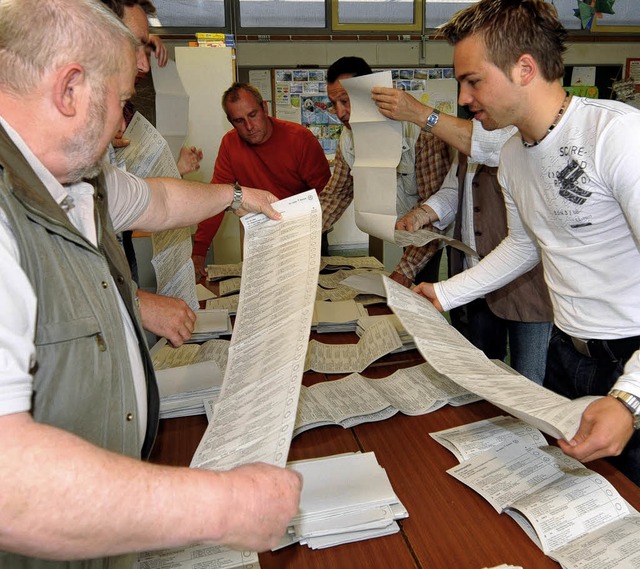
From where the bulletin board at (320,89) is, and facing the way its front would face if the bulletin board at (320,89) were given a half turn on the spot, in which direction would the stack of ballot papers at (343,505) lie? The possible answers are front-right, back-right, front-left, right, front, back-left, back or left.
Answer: back

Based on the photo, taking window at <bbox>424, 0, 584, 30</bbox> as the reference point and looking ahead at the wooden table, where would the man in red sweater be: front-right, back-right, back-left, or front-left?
front-right

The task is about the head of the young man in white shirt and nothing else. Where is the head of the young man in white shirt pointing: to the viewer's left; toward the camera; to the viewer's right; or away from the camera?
to the viewer's left

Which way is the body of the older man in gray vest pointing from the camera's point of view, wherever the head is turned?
to the viewer's right

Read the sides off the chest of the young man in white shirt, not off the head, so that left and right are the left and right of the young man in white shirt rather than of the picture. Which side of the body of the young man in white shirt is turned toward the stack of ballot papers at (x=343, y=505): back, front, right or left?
front

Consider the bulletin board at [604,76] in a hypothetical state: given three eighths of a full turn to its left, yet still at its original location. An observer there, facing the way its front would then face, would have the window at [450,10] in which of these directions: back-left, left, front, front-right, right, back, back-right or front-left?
back

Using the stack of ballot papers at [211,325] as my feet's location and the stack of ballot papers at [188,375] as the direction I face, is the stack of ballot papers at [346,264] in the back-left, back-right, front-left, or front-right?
back-left

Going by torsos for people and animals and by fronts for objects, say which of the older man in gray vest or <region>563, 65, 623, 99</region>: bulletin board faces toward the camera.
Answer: the bulletin board

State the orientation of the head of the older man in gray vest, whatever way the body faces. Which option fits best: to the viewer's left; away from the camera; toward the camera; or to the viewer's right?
to the viewer's right

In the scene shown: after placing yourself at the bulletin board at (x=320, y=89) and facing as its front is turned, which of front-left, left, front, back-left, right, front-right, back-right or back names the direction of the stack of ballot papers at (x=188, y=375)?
front

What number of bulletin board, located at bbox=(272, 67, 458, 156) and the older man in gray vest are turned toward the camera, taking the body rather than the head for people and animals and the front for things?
1

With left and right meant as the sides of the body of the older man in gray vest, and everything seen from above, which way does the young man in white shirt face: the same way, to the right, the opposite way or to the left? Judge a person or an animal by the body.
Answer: the opposite way

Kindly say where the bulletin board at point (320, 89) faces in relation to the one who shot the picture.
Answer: facing the viewer

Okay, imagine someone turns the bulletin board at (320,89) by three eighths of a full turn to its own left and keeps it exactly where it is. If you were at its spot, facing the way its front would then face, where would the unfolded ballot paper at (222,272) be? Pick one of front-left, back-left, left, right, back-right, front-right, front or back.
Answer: back-right

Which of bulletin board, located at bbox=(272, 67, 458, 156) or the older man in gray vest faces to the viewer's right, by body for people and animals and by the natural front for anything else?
the older man in gray vest
